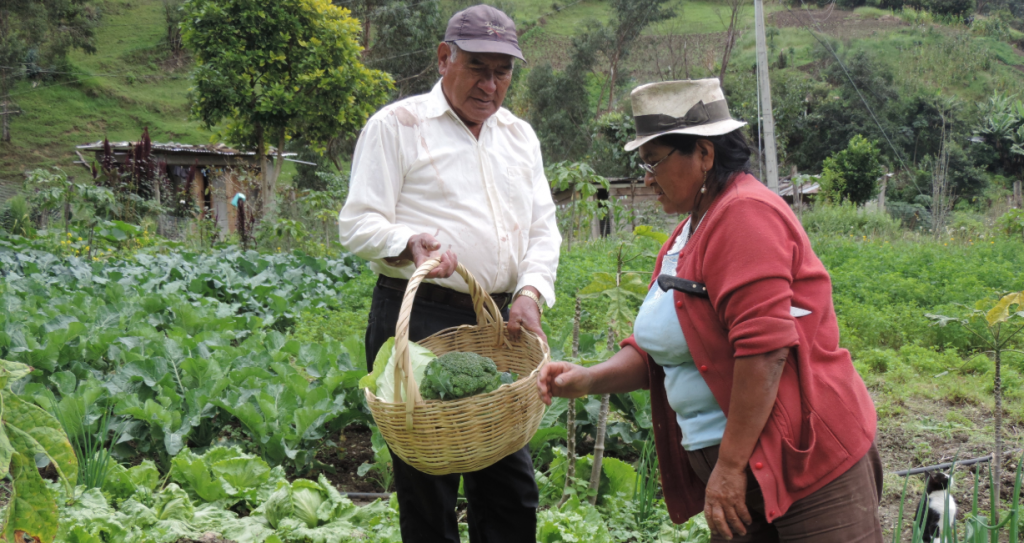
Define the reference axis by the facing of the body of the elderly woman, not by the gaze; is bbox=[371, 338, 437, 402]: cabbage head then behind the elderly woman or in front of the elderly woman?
in front

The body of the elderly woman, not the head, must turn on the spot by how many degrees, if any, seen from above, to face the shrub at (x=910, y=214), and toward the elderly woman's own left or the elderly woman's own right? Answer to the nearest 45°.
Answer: approximately 90° to the elderly woman's own right

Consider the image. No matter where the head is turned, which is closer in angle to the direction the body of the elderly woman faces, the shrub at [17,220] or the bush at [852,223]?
the shrub

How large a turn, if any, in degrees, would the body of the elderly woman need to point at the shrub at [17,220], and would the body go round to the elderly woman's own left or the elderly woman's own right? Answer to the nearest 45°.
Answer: approximately 45° to the elderly woman's own right

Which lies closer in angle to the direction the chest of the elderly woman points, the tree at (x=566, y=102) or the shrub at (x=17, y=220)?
the shrub

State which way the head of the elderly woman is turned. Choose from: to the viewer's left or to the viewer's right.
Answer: to the viewer's left

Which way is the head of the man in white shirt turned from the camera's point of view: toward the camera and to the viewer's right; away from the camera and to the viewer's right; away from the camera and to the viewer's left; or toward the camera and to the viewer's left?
toward the camera and to the viewer's right

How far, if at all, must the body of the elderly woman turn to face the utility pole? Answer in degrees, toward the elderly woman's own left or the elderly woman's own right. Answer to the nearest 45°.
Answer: approximately 90° to the elderly woman's own right

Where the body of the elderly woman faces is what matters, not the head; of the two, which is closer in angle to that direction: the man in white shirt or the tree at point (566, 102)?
the man in white shirt

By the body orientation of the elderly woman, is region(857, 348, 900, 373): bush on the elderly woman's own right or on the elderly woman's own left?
on the elderly woman's own right

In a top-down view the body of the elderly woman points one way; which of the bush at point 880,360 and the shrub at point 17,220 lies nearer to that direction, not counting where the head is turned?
the shrub

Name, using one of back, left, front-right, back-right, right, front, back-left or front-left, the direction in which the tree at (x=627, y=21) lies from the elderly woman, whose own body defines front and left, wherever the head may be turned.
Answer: right

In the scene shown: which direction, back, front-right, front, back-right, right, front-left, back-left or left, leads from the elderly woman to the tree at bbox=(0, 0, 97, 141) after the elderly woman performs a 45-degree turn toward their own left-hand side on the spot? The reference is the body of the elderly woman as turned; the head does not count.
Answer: right

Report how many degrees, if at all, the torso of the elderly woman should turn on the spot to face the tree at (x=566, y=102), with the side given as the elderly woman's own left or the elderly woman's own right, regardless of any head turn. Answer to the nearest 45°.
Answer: approximately 90° to the elderly woman's own right

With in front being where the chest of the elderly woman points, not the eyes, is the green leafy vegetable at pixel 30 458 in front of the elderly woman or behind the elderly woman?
in front

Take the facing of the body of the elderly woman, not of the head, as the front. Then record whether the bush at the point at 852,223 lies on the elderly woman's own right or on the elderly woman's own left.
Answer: on the elderly woman's own right

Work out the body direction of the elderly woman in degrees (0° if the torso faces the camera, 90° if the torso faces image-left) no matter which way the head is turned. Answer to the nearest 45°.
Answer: approximately 90°
